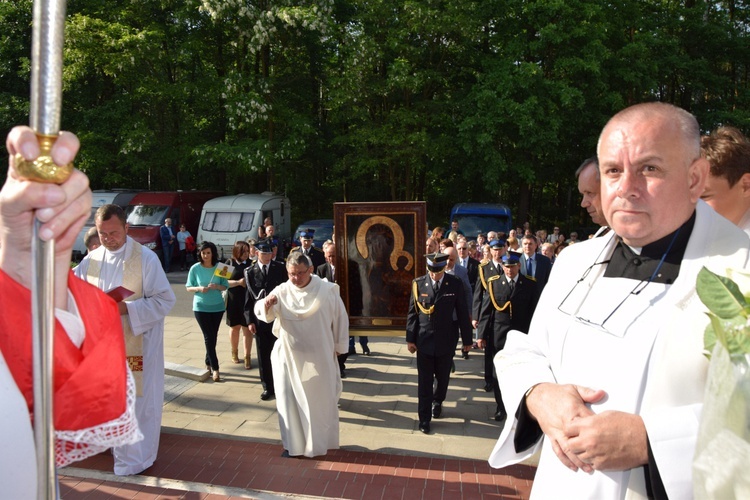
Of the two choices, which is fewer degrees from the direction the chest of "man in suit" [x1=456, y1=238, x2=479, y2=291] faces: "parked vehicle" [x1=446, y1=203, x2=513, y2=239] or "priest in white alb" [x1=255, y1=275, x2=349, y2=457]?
the priest in white alb

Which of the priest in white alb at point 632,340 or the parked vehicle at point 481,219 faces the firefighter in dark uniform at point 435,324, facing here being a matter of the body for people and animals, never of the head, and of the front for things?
the parked vehicle

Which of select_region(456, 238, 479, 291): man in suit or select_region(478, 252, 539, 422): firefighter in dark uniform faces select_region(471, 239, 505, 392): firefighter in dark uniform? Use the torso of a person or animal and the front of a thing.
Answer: the man in suit

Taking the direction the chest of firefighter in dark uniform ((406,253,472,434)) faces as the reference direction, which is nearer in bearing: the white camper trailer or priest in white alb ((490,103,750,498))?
the priest in white alb

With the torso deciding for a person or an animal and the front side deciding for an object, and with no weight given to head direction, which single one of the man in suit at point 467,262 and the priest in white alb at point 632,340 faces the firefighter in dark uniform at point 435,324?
the man in suit

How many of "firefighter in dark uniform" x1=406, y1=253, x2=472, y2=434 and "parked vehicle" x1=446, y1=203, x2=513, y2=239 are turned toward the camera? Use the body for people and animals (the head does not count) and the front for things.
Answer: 2

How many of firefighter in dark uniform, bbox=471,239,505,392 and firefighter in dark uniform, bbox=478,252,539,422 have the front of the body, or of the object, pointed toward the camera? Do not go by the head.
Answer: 2

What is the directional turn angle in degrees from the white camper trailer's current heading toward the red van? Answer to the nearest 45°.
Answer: approximately 90° to its right
